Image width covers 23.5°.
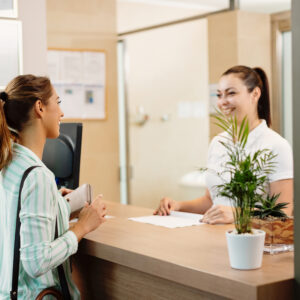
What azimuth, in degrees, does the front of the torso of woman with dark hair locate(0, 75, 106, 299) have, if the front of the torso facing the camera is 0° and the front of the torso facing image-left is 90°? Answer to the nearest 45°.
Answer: approximately 270°

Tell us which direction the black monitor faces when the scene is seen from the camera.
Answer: facing away from the viewer and to the right of the viewer

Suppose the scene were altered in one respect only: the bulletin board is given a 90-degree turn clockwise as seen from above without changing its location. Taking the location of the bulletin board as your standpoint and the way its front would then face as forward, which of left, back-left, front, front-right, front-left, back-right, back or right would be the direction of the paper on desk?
left

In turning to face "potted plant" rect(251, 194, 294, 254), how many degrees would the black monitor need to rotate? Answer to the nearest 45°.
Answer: approximately 90° to its right

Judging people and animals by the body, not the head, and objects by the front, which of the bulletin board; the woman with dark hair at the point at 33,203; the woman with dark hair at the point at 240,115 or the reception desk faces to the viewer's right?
the woman with dark hair at the point at 33,203

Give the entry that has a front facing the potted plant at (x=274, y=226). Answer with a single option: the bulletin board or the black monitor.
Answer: the bulletin board

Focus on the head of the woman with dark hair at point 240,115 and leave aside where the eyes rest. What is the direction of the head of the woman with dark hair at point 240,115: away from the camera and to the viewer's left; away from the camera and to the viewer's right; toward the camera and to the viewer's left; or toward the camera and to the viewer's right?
toward the camera and to the viewer's left

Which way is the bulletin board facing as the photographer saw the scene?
facing the viewer

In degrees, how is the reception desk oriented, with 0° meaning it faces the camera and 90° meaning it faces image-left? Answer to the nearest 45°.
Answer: approximately 45°

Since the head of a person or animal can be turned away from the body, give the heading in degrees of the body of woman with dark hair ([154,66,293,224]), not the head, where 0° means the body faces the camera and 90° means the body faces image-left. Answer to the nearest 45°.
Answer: approximately 45°

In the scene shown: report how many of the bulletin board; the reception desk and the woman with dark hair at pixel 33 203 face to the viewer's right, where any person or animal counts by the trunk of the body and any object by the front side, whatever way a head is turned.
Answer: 1

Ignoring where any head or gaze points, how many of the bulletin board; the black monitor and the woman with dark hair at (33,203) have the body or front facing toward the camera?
1

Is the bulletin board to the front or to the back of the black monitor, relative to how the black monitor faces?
to the front

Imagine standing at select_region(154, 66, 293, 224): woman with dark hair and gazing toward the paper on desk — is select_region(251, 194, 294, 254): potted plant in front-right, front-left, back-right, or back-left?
front-left

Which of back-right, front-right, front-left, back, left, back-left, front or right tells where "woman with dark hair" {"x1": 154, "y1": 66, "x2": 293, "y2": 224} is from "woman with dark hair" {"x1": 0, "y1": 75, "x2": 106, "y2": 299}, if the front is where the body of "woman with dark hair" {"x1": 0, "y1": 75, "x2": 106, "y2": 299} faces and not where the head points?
front-left

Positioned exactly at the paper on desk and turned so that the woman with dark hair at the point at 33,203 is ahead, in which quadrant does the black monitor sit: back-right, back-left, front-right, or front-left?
front-right

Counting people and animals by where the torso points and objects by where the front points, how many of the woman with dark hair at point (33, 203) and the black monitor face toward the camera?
0

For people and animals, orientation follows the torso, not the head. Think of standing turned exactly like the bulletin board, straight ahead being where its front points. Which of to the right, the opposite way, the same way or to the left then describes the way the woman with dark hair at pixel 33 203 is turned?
to the left
